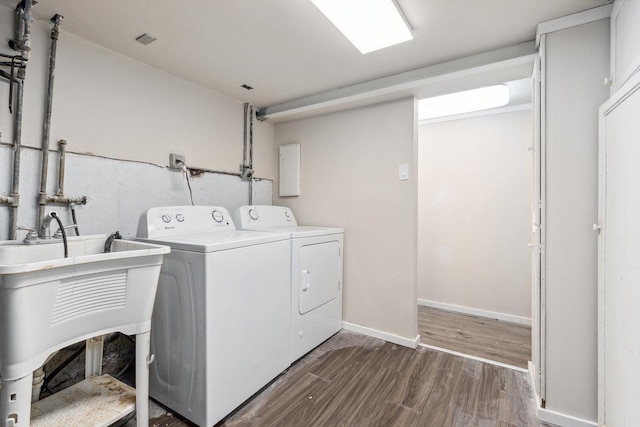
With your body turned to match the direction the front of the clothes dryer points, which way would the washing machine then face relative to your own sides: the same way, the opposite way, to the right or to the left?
the same way

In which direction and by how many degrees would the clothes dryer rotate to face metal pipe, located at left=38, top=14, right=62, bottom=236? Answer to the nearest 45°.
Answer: approximately 135° to its right

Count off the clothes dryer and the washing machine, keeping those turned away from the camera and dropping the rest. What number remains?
0

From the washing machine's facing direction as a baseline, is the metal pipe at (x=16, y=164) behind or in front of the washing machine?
behind

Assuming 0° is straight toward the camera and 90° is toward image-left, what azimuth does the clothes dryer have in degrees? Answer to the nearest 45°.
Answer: approximately 315°

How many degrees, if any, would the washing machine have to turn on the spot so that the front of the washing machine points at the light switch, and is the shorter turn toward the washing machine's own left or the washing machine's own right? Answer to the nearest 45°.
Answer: approximately 45° to the washing machine's own left

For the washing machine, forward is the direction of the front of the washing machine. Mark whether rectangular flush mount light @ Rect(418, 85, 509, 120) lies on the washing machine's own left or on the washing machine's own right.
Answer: on the washing machine's own left

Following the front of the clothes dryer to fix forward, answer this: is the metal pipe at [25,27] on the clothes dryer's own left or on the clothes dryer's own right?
on the clothes dryer's own right

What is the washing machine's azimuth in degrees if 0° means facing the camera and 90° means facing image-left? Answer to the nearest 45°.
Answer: approximately 315°
